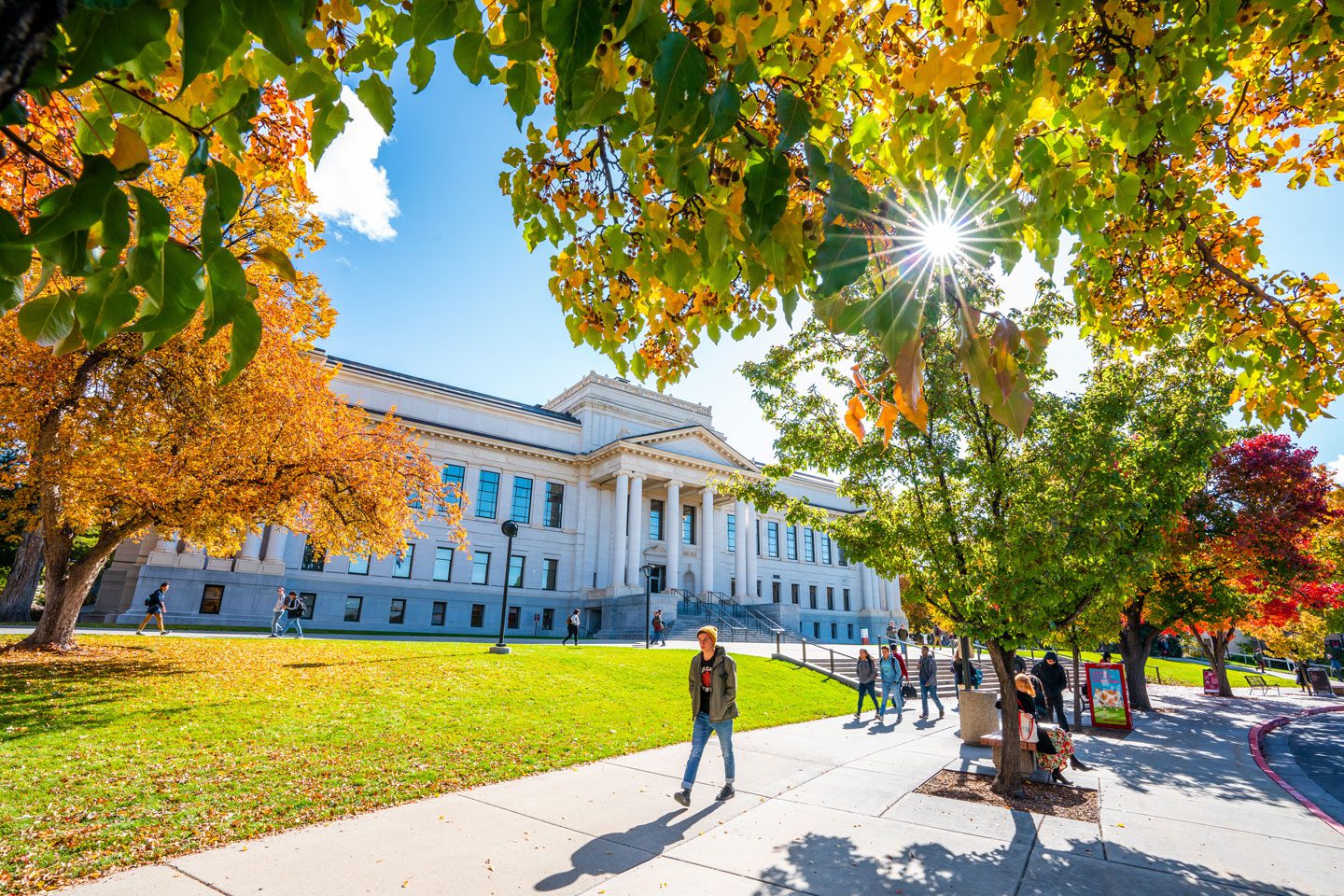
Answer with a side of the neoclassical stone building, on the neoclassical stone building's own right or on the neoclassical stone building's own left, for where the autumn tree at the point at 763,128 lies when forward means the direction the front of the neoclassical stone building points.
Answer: on the neoclassical stone building's own right

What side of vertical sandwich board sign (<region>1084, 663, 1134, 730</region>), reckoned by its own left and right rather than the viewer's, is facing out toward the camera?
front

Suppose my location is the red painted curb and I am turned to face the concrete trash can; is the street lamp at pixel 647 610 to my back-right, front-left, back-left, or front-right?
front-right

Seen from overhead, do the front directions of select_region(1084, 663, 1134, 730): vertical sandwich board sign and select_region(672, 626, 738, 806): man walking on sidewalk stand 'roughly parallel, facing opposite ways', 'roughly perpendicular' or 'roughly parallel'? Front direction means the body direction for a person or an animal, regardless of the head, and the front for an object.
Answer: roughly parallel

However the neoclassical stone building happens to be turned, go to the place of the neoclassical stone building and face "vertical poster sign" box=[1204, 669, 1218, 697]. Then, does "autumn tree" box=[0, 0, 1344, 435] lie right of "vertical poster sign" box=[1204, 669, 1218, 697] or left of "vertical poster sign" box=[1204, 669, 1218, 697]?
right

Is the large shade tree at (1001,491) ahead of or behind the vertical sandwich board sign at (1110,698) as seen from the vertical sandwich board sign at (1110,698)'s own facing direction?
ahead

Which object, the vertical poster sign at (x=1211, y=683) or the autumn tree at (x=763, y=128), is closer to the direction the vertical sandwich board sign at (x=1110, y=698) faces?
the autumn tree

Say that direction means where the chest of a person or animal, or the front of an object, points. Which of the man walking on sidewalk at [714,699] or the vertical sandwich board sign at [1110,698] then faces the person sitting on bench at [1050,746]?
the vertical sandwich board sign

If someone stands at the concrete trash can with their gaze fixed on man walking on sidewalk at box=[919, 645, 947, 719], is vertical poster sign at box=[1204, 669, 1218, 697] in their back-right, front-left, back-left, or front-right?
front-right

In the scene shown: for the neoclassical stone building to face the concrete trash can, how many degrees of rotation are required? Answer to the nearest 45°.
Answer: approximately 45° to its right

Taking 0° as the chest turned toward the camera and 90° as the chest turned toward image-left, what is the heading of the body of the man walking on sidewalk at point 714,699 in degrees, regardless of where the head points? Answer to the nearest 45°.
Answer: approximately 45°

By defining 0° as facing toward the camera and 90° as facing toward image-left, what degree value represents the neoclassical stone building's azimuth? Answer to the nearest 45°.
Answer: approximately 315°

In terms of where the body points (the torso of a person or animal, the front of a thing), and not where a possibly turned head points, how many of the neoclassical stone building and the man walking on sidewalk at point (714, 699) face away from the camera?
0
